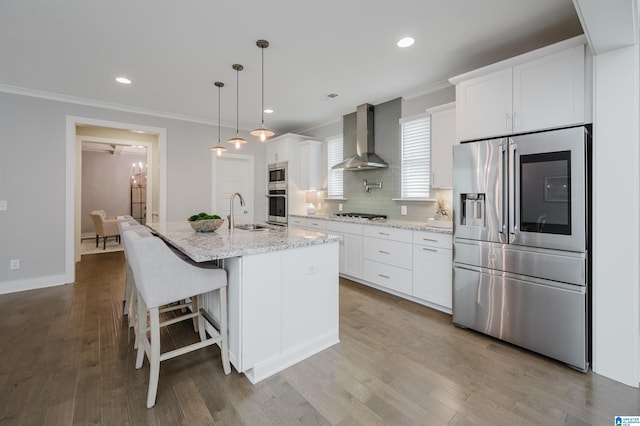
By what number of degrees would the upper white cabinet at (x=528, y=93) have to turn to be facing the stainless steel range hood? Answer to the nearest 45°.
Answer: approximately 90° to its right

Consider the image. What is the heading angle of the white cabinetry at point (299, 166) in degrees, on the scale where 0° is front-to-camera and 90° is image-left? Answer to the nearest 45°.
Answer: approximately 45°

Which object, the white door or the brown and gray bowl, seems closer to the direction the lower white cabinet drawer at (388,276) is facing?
the brown and gray bowl

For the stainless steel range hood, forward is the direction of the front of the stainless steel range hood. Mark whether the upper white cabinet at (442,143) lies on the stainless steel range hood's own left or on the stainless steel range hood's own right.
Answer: on the stainless steel range hood's own left

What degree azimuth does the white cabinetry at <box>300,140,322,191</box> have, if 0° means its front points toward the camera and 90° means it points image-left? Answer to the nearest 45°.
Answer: approximately 45°

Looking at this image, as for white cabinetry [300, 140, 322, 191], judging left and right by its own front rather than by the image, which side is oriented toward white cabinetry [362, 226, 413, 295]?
left

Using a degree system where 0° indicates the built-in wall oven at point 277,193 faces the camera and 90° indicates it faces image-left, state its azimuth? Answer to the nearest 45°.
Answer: approximately 45°

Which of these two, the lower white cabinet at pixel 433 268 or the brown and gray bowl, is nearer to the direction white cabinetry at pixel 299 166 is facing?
the brown and gray bowl
